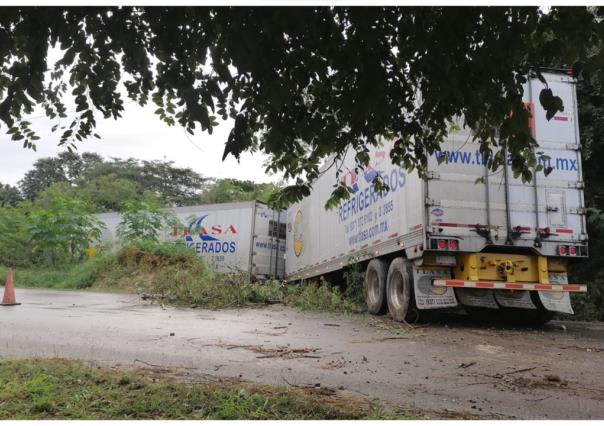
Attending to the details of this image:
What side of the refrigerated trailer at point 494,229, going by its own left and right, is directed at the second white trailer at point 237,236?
front

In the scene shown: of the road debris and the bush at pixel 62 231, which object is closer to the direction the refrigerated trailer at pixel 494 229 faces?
the bush

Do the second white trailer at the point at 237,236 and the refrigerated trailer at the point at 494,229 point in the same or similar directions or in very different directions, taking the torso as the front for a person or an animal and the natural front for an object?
same or similar directions

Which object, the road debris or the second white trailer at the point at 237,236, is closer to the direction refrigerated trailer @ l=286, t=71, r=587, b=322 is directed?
the second white trailer

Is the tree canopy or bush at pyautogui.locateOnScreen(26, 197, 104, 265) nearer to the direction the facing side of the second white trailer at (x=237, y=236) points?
the bush

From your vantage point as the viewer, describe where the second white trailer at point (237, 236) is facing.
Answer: facing away from the viewer and to the left of the viewer

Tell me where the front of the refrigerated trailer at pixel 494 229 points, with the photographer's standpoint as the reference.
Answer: facing away from the viewer and to the left of the viewer

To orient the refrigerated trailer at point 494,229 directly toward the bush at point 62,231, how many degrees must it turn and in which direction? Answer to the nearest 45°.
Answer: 0° — it already faces it

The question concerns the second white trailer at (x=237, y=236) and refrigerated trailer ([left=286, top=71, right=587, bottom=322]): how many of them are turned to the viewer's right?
0

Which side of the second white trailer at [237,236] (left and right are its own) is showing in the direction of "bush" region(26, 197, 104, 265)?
front

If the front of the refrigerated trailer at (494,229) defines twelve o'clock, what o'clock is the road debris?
The road debris is roughly at 7 o'clock from the refrigerated trailer.
